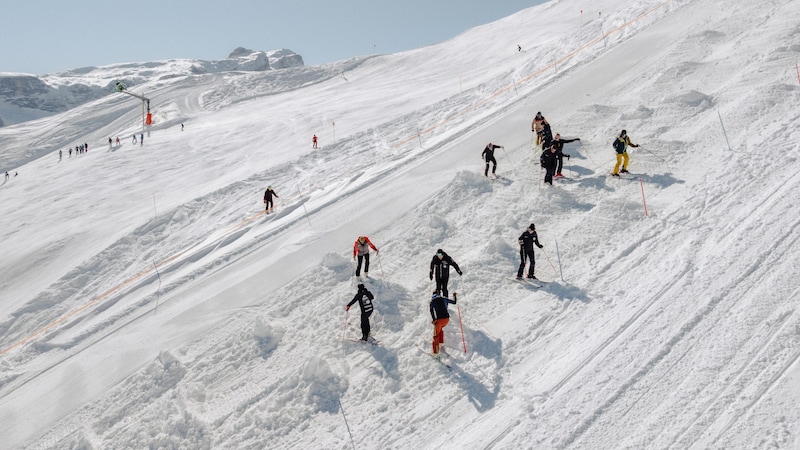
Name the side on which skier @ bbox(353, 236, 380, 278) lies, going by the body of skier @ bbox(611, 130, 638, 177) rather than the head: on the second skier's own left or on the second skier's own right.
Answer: on the second skier's own right

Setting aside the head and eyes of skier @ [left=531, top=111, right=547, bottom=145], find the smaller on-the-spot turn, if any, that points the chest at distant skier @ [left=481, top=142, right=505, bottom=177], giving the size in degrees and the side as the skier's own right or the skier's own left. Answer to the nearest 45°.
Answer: approximately 45° to the skier's own right

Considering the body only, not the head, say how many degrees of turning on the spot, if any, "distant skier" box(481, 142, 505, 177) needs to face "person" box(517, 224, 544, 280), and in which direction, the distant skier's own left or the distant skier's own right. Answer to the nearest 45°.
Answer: approximately 45° to the distant skier's own right
